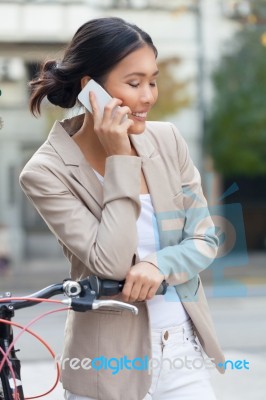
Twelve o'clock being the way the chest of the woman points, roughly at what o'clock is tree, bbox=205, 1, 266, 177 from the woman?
The tree is roughly at 8 o'clock from the woman.

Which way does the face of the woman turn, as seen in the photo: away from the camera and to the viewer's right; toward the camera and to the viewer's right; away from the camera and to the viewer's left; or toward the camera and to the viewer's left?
toward the camera and to the viewer's right

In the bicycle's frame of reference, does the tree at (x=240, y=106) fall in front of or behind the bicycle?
behind
